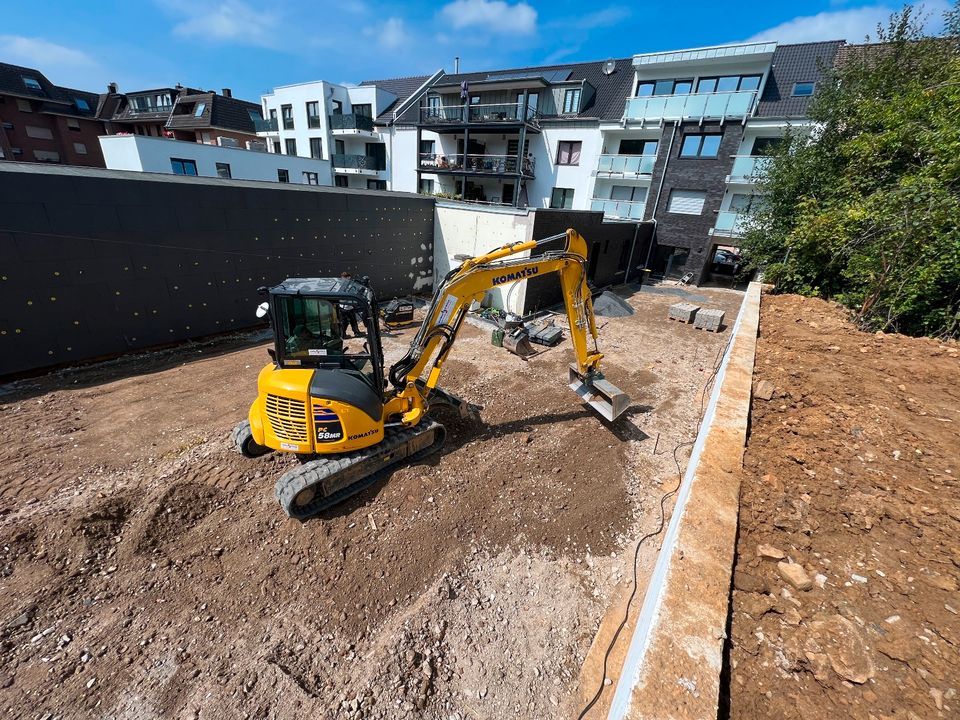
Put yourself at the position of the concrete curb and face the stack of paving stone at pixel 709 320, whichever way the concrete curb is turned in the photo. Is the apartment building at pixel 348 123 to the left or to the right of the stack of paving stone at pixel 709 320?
left

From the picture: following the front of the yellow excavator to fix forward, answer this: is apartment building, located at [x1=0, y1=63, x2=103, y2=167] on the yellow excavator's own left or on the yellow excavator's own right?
on the yellow excavator's own left

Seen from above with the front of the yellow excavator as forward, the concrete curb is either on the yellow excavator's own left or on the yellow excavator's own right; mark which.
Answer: on the yellow excavator's own right

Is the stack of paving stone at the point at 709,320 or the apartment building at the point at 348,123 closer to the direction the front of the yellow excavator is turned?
the stack of paving stone

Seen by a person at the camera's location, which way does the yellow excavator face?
facing away from the viewer and to the right of the viewer

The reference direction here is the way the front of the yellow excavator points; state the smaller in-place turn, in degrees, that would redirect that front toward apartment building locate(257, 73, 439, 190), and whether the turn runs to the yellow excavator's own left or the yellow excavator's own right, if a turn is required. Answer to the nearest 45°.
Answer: approximately 45° to the yellow excavator's own left

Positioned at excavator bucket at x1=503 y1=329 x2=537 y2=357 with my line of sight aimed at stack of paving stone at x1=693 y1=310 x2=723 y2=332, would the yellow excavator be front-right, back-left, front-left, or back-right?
back-right

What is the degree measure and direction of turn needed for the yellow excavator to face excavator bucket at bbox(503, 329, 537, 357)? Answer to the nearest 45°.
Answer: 0° — it already faces it
